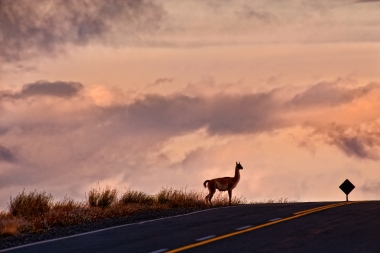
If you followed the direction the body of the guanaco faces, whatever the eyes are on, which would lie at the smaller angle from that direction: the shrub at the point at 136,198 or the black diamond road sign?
the black diamond road sign

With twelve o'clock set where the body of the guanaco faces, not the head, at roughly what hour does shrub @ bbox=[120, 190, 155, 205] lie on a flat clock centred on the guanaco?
The shrub is roughly at 5 o'clock from the guanaco.

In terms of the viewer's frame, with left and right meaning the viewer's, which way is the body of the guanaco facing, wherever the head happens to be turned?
facing to the right of the viewer

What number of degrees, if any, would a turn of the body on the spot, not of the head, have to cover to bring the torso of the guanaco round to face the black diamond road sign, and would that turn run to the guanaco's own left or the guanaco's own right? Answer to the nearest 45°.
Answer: approximately 45° to the guanaco's own left
